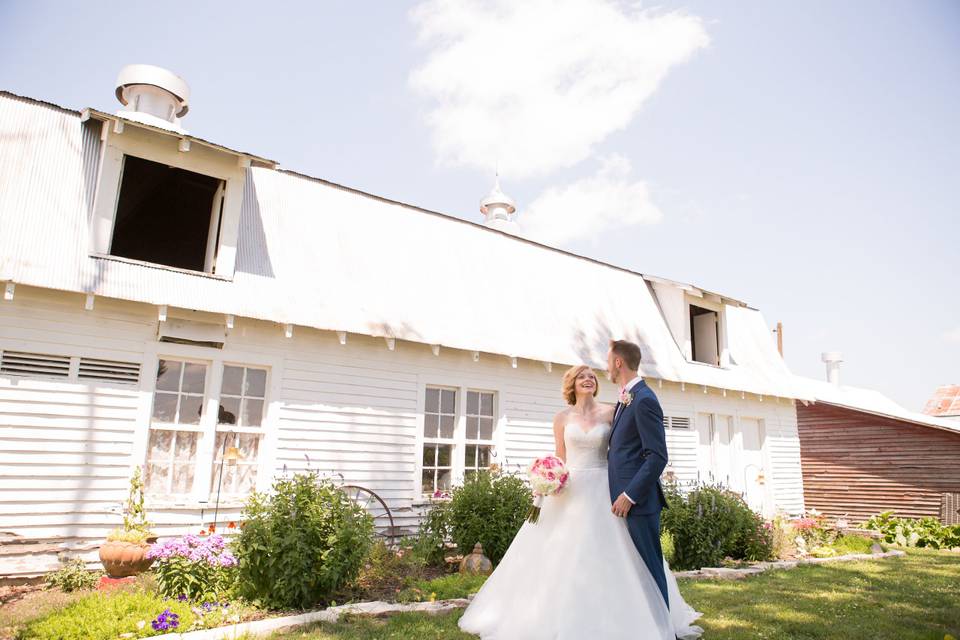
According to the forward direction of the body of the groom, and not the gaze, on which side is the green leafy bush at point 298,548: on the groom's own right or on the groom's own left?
on the groom's own right

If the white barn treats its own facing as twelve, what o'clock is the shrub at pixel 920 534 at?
The shrub is roughly at 10 o'clock from the white barn.

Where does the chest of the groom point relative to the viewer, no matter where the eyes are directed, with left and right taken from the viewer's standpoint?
facing the viewer and to the left of the viewer

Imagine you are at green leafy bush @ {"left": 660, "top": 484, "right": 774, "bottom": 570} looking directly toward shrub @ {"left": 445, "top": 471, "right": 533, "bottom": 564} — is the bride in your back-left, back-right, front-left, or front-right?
front-left

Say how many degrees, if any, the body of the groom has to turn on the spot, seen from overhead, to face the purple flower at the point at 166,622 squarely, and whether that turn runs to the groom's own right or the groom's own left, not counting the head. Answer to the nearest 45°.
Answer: approximately 45° to the groom's own right

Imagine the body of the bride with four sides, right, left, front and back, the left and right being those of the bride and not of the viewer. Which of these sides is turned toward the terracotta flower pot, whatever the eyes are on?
right

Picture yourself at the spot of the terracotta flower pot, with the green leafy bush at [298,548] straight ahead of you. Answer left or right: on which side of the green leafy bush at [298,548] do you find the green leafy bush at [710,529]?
left

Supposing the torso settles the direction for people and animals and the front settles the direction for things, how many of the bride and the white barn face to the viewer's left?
0

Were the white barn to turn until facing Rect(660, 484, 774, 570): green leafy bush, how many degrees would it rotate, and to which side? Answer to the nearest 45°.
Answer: approximately 45° to its left

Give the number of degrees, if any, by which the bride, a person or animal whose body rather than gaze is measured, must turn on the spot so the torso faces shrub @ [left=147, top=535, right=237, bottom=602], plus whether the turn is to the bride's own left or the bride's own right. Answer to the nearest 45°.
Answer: approximately 90° to the bride's own right

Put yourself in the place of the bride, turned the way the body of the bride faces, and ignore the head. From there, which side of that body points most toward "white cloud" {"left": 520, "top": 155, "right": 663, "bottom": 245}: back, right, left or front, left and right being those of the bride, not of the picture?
back

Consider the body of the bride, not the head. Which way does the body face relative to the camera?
toward the camera

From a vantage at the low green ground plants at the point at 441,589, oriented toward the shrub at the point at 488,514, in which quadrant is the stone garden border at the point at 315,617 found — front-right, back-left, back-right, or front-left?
back-left

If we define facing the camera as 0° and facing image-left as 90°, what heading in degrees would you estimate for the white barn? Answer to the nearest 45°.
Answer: approximately 315°

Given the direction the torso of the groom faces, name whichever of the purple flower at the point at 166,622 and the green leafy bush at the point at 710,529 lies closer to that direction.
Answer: the purple flower
